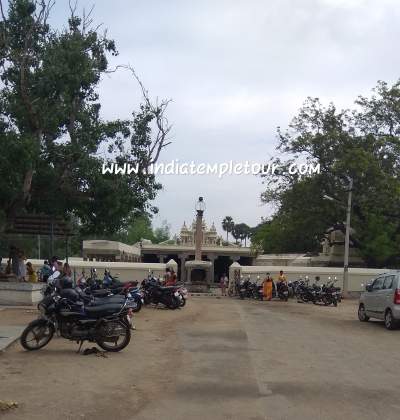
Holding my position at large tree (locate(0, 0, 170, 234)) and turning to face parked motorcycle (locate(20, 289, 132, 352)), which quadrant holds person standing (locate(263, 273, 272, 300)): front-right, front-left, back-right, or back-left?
back-left

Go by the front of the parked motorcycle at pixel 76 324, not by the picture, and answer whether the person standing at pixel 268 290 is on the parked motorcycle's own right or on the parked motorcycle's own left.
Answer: on the parked motorcycle's own right

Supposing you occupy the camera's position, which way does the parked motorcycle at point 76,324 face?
facing to the left of the viewer

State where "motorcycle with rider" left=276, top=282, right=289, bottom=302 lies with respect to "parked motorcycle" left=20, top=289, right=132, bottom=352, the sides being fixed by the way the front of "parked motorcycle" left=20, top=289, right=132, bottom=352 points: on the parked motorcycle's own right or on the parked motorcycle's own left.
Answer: on the parked motorcycle's own right

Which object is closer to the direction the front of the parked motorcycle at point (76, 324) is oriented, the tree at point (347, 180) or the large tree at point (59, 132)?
the large tree

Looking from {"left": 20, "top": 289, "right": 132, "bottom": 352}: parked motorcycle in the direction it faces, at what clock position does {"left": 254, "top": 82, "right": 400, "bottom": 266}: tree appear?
The tree is roughly at 4 o'clock from the parked motorcycle.

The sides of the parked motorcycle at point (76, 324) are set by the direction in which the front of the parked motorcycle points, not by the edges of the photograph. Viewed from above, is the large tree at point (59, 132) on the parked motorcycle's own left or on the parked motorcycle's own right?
on the parked motorcycle's own right

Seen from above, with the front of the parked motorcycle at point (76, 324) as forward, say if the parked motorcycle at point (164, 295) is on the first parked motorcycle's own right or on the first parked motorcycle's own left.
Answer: on the first parked motorcycle's own right
